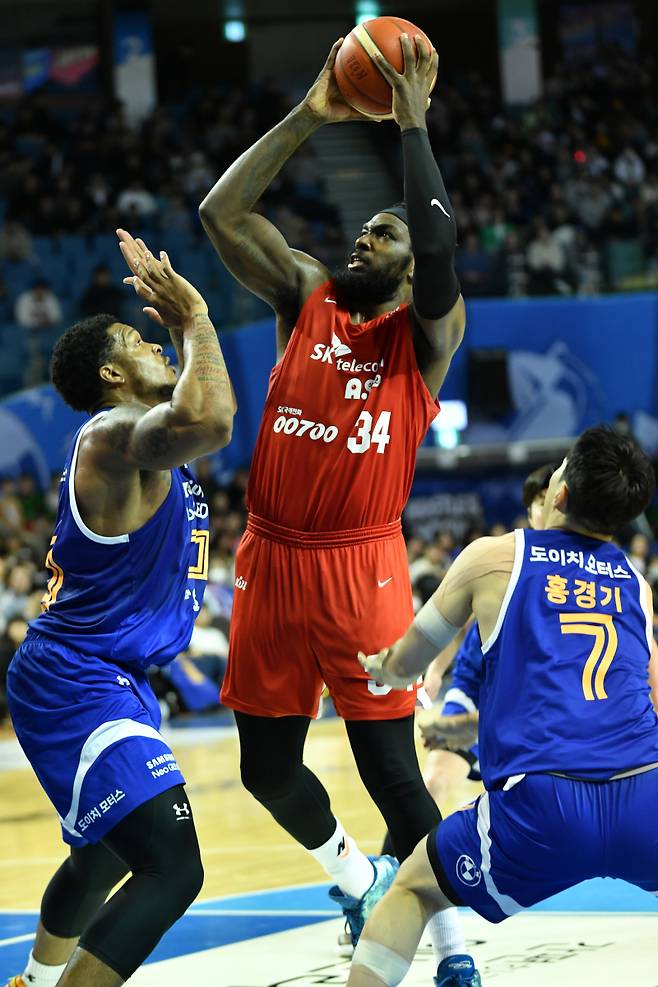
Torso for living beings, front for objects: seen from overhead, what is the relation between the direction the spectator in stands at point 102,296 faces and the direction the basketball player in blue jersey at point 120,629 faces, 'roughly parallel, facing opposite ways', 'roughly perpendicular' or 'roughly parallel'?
roughly perpendicular

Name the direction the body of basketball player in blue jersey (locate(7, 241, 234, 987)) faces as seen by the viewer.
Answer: to the viewer's right

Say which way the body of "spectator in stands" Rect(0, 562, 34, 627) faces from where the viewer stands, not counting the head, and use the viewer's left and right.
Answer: facing the viewer

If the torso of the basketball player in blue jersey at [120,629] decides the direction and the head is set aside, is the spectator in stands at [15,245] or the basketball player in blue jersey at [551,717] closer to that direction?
the basketball player in blue jersey

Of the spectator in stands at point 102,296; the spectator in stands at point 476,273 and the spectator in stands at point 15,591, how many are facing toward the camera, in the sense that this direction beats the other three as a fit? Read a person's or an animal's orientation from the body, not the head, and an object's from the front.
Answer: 3

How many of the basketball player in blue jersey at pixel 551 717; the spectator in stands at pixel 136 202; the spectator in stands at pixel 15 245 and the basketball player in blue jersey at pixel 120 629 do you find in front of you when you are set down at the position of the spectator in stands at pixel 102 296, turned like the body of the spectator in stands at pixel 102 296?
2

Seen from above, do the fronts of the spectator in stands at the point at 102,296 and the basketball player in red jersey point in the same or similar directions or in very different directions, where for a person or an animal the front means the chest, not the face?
same or similar directions

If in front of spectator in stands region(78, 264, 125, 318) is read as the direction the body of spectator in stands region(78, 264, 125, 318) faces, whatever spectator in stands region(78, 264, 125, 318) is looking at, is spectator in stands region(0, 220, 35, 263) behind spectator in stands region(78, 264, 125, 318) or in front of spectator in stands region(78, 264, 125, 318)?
behind

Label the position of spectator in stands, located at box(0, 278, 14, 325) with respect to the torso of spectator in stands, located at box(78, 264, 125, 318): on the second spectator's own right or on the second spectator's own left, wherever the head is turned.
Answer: on the second spectator's own right

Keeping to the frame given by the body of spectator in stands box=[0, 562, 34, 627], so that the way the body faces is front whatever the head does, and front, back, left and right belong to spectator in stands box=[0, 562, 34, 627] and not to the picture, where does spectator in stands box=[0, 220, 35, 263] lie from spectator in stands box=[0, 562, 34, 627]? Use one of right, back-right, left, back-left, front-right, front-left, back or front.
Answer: back

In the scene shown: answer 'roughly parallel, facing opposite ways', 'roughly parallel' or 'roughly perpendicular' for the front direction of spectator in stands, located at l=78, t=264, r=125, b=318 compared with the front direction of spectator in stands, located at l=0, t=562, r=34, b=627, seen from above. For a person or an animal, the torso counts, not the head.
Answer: roughly parallel

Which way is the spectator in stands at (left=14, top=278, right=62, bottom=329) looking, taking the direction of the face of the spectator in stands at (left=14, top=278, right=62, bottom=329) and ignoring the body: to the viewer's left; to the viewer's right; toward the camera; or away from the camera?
toward the camera

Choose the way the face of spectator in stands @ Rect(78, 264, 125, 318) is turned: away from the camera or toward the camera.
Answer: toward the camera

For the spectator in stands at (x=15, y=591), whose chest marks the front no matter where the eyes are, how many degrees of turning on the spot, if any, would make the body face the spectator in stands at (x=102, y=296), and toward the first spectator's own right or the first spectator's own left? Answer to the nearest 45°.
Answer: approximately 180°

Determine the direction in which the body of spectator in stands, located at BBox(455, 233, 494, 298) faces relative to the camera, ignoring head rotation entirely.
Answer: toward the camera

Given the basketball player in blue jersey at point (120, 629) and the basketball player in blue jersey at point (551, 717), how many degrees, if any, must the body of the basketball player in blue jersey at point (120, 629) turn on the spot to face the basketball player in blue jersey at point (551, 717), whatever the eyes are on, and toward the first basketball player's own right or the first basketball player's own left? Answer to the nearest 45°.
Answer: approximately 45° to the first basketball player's own right

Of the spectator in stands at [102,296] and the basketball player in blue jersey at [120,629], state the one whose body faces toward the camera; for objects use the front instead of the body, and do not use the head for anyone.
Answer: the spectator in stands

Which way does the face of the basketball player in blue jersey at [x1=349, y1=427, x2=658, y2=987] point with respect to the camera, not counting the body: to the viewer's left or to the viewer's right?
to the viewer's left

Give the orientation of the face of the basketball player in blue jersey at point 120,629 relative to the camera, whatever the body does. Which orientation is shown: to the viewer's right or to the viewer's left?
to the viewer's right
